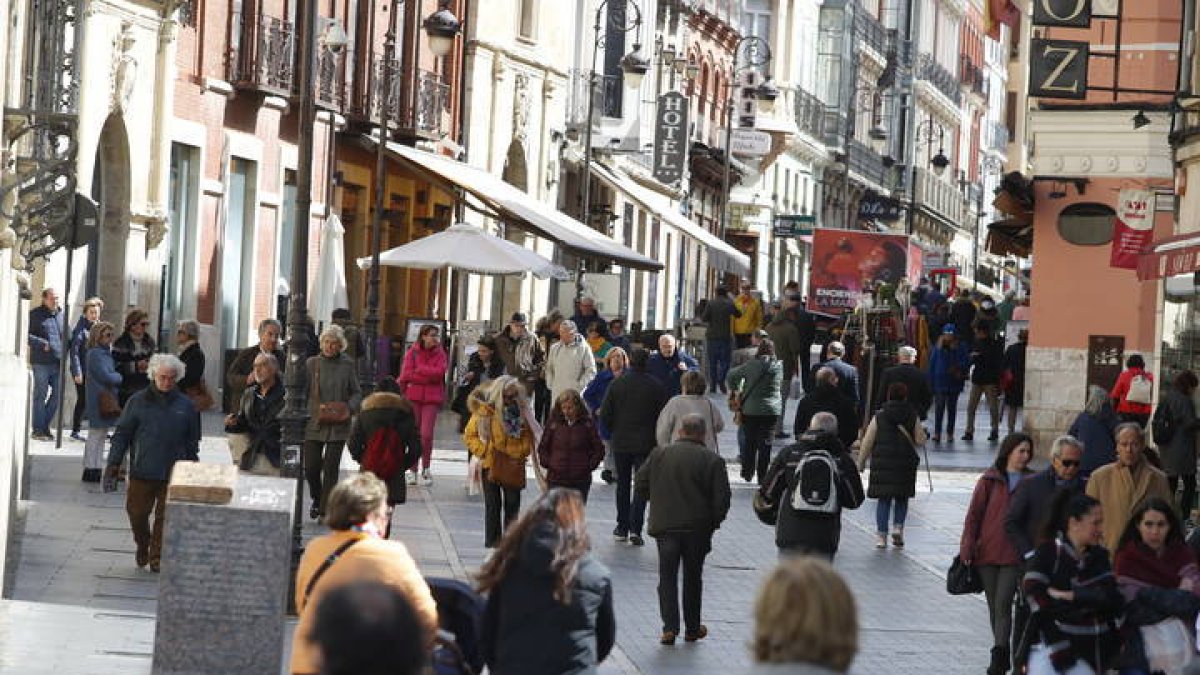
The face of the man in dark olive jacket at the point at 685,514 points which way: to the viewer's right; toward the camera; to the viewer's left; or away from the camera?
away from the camera

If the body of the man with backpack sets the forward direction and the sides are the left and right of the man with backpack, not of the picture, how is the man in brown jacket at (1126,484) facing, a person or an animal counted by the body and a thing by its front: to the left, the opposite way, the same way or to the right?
the opposite way

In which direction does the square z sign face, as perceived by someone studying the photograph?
facing the viewer

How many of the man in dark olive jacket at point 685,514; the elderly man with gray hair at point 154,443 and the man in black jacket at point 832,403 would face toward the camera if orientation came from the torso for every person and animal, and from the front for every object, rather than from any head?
1

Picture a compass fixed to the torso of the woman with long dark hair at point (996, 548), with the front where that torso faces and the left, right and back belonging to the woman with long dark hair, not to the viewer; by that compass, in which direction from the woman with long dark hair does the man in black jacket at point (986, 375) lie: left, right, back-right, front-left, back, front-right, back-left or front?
back-left

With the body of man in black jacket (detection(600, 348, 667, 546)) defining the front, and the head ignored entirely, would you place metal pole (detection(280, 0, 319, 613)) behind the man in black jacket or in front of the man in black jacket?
behind

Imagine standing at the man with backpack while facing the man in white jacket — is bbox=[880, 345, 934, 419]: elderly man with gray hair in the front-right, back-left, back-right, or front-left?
front-right

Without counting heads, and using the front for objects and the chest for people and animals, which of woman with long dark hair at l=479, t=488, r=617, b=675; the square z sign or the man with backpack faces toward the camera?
the square z sign

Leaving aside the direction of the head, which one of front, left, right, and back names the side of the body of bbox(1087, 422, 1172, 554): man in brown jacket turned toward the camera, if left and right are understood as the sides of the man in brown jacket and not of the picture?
front

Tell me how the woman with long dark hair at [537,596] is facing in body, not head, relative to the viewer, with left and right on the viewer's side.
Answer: facing away from the viewer

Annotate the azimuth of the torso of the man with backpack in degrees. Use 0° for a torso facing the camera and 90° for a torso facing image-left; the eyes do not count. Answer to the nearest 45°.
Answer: approximately 180°

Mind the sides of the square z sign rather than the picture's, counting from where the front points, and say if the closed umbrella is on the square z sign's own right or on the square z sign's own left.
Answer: on the square z sign's own right

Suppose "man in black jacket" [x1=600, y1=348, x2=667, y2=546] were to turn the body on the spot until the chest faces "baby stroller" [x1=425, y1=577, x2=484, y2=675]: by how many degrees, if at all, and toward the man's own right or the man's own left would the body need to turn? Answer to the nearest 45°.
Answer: approximately 180°

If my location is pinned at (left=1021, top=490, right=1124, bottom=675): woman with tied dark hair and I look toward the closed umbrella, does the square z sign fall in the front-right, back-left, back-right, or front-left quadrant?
front-right

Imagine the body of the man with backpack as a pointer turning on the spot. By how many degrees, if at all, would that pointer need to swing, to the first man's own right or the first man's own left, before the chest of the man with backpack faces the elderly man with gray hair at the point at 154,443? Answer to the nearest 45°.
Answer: approximately 90° to the first man's own left

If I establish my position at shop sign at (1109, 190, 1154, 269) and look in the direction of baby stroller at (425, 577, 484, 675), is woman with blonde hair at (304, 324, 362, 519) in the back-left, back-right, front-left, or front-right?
front-right

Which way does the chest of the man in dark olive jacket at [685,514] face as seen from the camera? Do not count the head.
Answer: away from the camera

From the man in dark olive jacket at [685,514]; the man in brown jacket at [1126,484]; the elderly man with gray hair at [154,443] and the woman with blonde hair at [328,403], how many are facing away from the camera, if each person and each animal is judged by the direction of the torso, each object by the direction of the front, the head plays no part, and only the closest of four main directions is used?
1
